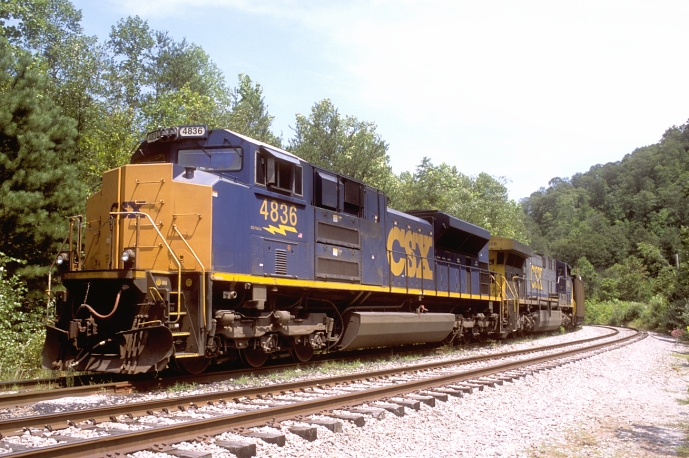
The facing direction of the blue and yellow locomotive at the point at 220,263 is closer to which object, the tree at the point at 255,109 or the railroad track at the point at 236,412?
the railroad track

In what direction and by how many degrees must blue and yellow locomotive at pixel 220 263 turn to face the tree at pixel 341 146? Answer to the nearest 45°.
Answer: approximately 135° to its right

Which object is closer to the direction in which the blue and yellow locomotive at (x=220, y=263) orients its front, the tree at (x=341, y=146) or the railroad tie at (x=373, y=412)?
the railroad tie

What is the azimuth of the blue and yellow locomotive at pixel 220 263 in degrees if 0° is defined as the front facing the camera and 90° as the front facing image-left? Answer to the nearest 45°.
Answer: approximately 45°

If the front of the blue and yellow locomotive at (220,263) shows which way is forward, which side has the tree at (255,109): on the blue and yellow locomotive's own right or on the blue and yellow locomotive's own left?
on the blue and yellow locomotive's own right

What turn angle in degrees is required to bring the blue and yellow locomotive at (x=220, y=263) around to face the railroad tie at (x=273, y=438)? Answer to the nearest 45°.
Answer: approximately 45° to its left

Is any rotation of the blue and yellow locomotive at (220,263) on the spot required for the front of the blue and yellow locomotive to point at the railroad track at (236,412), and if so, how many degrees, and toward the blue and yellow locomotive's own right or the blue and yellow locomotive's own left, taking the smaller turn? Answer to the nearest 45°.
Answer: approximately 45° to the blue and yellow locomotive's own left

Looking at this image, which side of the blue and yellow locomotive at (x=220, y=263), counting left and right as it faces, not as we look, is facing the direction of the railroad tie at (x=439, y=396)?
left

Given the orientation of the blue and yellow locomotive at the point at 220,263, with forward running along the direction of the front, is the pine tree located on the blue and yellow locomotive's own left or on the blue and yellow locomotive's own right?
on the blue and yellow locomotive's own right

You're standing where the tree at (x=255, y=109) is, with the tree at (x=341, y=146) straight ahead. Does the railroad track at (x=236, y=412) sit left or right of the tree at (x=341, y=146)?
right

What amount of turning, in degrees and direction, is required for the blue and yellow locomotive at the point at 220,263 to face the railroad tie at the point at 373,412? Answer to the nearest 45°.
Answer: approximately 90° to its left
